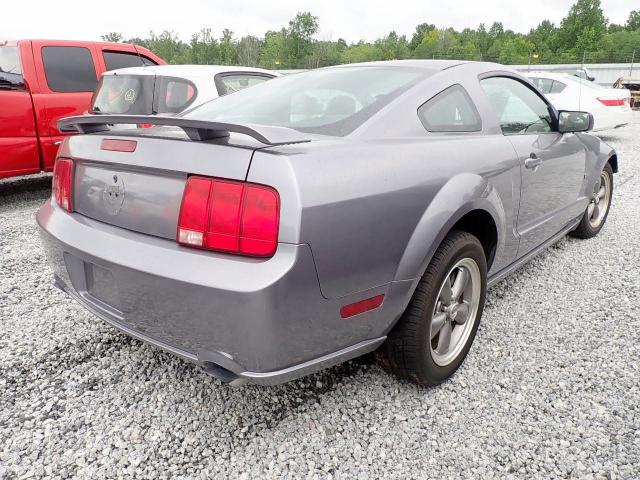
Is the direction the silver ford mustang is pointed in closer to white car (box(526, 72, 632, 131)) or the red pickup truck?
the white car

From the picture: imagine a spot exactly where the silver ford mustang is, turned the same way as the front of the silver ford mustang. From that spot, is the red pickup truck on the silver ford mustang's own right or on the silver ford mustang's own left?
on the silver ford mustang's own left

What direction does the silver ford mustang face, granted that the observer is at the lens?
facing away from the viewer and to the right of the viewer

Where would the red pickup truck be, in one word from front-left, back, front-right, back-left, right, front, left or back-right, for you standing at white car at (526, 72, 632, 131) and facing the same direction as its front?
left

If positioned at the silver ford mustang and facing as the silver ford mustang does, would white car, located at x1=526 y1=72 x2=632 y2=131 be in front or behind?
in front

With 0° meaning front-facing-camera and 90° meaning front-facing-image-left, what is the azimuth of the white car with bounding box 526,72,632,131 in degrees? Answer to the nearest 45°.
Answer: approximately 135°
